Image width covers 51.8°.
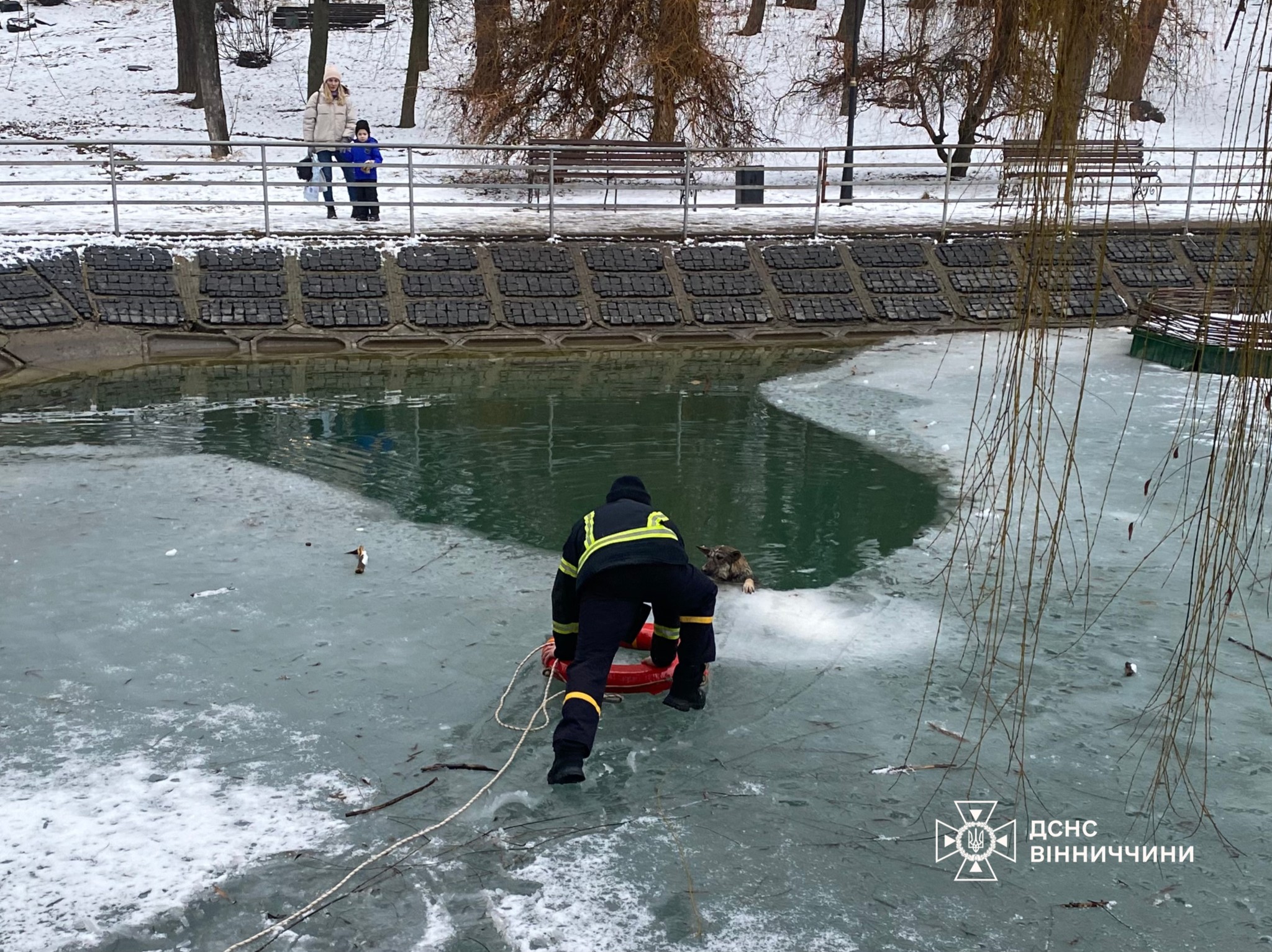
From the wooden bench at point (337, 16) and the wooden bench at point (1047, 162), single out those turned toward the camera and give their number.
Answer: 2

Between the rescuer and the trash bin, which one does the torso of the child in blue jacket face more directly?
the rescuer

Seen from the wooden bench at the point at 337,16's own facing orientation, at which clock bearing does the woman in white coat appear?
The woman in white coat is roughly at 12 o'clock from the wooden bench.

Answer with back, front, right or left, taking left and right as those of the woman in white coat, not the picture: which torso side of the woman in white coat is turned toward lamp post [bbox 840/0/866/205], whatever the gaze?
left

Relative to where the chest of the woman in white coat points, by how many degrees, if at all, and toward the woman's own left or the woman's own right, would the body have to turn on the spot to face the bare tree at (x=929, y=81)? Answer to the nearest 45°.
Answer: approximately 90° to the woman's own left

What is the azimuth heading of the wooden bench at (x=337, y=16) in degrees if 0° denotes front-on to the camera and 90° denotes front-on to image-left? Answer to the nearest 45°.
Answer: approximately 0°

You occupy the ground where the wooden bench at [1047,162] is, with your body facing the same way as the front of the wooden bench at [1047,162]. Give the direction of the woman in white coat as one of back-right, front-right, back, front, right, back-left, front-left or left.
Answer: back-right

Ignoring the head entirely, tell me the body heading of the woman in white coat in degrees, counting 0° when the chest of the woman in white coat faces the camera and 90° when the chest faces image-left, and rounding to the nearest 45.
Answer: approximately 0°
